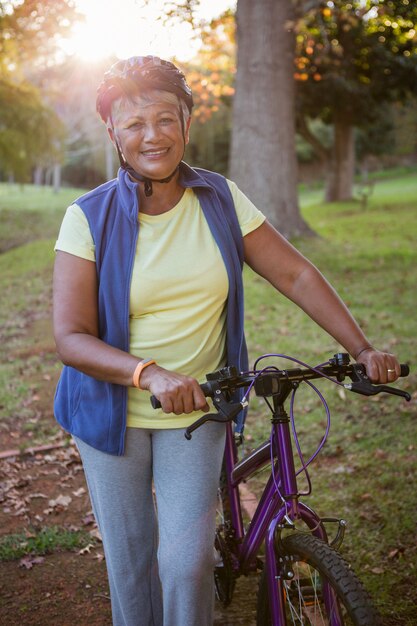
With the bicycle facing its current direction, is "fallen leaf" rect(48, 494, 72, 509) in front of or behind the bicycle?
behind

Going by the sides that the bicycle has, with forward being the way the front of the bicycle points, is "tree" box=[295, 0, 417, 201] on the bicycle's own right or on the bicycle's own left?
on the bicycle's own left

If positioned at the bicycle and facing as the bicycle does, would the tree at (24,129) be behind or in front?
behind

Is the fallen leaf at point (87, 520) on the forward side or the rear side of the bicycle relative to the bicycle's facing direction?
on the rear side

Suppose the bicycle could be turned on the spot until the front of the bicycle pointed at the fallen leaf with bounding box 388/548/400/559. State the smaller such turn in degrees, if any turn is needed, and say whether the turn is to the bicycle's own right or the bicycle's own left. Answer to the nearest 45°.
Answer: approximately 135° to the bicycle's own left

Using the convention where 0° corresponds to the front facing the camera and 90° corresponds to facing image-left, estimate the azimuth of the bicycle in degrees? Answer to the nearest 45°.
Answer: approximately 315°
